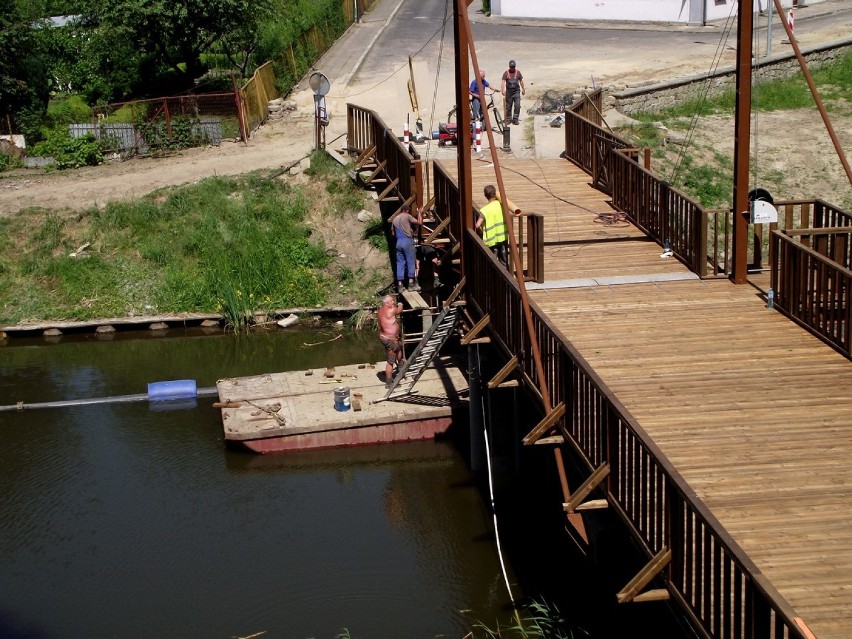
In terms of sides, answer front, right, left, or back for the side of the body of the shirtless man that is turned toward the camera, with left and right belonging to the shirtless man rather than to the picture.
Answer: right

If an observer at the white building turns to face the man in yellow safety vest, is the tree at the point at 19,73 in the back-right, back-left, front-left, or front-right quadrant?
front-right

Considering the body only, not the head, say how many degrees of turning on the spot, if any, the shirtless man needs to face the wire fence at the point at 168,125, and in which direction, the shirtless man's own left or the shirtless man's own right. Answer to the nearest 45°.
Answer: approximately 90° to the shirtless man's own left

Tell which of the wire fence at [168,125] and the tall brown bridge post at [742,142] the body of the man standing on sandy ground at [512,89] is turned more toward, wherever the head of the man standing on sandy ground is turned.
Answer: the tall brown bridge post

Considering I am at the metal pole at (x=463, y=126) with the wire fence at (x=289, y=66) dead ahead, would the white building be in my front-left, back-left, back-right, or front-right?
front-right

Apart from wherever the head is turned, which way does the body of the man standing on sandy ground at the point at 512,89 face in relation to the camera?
toward the camera

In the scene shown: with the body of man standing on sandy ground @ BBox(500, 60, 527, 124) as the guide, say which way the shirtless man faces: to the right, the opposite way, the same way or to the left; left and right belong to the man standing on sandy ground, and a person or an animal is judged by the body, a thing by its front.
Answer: to the left

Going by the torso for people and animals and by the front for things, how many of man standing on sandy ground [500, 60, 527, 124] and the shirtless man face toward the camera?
1

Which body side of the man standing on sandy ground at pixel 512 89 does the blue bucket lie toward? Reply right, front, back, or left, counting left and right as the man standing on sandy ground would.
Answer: front

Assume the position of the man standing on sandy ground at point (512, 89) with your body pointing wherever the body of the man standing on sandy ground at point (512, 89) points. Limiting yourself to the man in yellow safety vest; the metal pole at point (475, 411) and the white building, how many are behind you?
1

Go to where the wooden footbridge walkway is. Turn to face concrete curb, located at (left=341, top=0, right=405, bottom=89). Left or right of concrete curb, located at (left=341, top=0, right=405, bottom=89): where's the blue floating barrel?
left

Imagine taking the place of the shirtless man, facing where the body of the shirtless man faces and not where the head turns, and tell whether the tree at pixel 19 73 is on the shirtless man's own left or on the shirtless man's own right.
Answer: on the shirtless man's own left

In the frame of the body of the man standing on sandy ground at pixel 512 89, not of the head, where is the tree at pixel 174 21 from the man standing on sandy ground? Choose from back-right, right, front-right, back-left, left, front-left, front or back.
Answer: back-right

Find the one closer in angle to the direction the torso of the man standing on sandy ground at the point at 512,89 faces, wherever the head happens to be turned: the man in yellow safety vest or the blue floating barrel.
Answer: the man in yellow safety vest

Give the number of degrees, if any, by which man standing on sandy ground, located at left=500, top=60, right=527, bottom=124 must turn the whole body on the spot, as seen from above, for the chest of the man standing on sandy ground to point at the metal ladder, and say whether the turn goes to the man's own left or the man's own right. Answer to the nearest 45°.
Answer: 0° — they already face it

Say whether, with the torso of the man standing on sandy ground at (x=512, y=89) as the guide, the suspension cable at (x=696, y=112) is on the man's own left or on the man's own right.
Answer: on the man's own left

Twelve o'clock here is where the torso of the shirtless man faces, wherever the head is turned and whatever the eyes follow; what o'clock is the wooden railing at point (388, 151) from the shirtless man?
The wooden railing is roughly at 9 o'clock from the shirtless man.

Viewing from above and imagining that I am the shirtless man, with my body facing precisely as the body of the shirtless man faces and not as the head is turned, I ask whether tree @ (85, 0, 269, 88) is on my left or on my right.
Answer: on my left

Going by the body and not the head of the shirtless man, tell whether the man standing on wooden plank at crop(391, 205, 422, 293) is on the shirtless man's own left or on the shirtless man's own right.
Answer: on the shirtless man's own left
